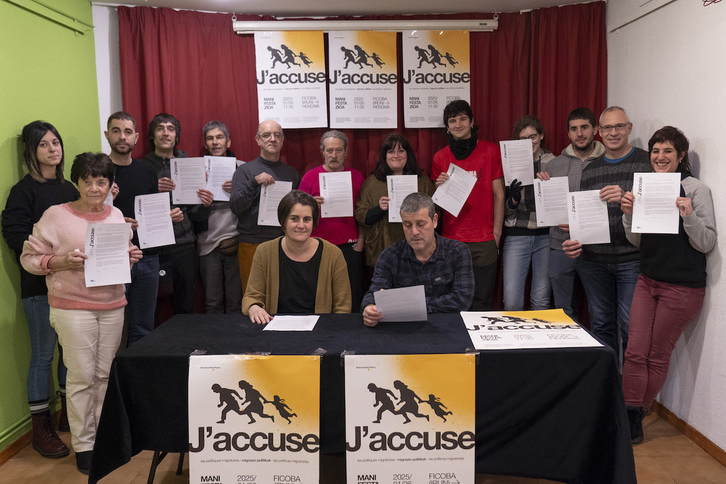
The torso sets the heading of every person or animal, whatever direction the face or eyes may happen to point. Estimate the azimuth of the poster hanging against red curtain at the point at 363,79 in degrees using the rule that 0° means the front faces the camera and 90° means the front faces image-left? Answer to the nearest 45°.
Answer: approximately 0°

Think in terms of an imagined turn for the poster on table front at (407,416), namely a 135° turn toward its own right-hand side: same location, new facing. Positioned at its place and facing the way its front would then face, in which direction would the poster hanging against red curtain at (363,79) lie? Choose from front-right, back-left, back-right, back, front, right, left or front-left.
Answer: front-right

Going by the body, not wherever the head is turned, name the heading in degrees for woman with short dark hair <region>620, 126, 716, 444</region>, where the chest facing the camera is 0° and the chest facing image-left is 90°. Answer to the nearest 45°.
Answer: approximately 45°

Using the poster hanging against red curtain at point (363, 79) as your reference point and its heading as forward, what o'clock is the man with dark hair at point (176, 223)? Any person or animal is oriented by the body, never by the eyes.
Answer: The man with dark hair is roughly at 2 o'clock from the poster hanging against red curtain.

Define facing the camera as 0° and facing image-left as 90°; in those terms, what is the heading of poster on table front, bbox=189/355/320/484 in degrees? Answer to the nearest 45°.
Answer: approximately 0°

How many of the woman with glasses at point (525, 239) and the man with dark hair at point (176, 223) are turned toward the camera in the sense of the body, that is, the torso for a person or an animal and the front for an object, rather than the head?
2

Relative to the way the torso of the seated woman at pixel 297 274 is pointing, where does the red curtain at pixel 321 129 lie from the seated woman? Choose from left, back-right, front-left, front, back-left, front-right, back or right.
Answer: back
